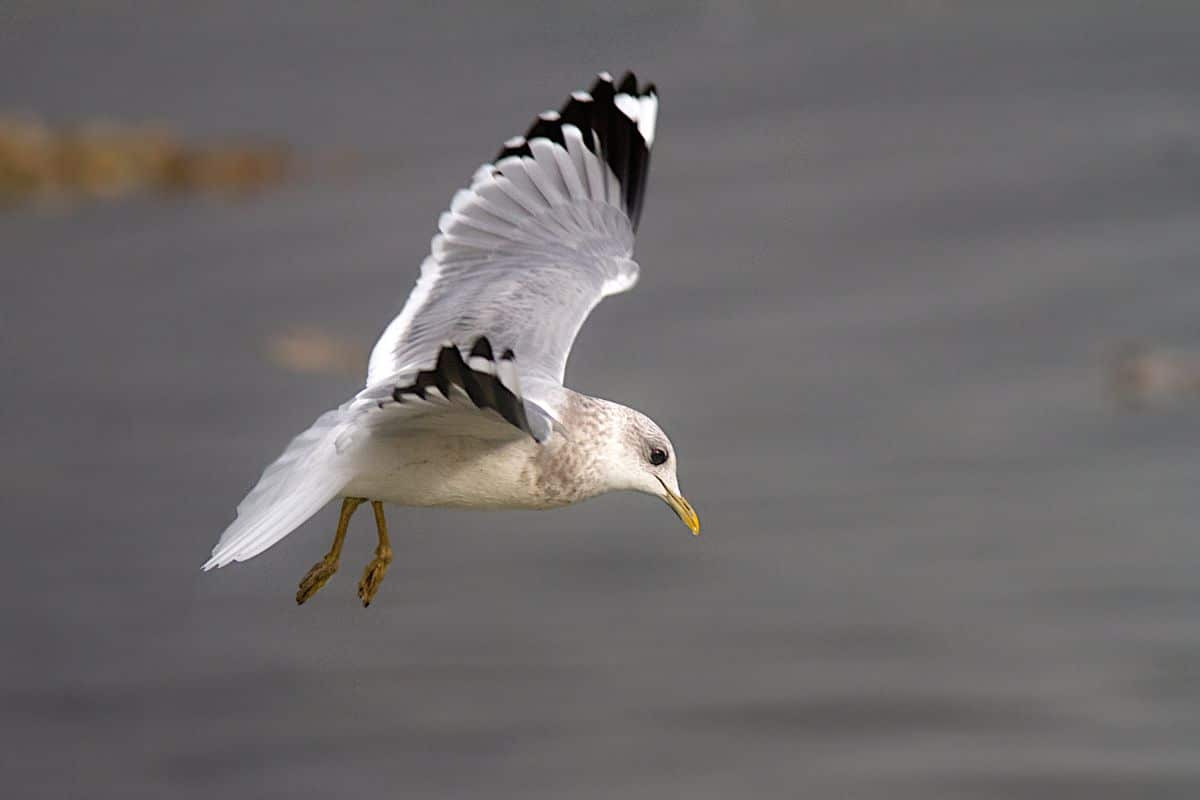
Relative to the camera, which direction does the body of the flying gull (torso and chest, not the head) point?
to the viewer's right
